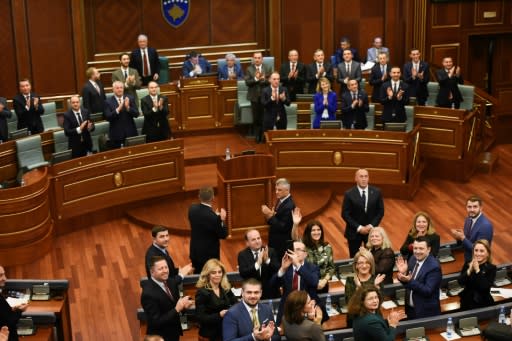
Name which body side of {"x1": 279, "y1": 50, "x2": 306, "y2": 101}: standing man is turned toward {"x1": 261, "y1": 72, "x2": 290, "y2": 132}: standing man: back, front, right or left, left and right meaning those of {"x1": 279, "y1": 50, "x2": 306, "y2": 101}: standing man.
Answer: front

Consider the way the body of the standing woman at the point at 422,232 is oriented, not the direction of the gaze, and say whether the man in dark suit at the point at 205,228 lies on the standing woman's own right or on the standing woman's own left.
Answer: on the standing woman's own right

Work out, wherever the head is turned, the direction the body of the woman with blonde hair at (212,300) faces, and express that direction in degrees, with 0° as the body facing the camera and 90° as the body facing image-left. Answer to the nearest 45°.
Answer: approximately 315°

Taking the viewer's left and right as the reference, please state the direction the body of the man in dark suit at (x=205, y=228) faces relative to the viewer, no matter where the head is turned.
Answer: facing away from the viewer and to the right of the viewer

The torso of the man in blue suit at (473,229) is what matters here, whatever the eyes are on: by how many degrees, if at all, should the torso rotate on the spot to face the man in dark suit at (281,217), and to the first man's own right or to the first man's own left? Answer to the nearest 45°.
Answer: approximately 45° to the first man's own right

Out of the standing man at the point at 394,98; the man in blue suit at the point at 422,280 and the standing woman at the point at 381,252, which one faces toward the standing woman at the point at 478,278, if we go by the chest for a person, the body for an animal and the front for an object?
the standing man

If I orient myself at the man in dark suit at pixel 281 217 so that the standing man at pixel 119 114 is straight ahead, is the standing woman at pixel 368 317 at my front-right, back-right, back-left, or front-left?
back-left

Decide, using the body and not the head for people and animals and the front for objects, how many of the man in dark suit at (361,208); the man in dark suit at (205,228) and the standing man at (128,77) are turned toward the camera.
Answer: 2

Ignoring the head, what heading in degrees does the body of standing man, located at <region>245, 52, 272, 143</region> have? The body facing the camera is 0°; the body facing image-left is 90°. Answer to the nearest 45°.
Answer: approximately 0°

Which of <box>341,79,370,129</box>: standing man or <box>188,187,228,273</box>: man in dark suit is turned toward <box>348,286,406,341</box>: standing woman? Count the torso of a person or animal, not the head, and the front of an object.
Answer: the standing man

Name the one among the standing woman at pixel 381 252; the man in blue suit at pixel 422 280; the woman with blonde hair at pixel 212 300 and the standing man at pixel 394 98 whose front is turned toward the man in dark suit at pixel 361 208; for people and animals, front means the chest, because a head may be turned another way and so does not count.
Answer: the standing man
